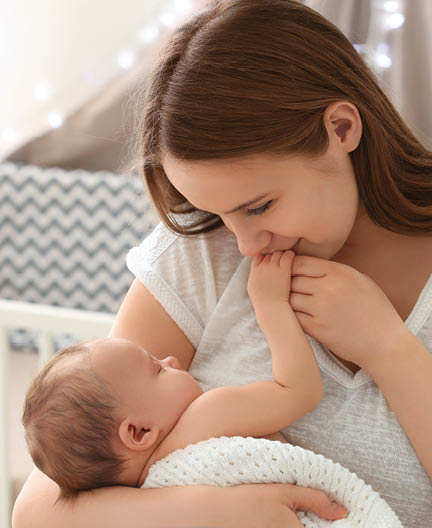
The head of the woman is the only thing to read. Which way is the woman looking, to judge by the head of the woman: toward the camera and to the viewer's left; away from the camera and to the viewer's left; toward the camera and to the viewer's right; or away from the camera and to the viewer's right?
toward the camera and to the viewer's left

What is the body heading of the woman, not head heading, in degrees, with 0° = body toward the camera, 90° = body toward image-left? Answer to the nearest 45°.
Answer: approximately 45°

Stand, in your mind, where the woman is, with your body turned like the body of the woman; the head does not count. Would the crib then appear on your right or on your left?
on your right
